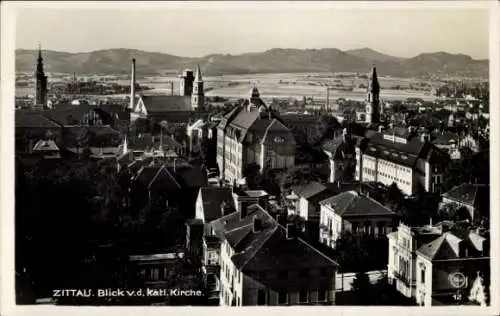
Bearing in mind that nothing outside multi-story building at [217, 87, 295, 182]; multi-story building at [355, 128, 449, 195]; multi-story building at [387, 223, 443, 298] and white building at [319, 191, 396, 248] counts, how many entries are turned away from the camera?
0

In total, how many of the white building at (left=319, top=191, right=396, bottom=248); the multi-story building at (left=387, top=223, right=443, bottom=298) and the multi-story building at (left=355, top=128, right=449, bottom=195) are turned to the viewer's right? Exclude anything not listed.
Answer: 0

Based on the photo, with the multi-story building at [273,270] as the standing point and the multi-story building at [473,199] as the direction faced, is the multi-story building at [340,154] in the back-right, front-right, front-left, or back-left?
front-left

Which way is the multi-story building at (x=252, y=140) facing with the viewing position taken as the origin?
facing the viewer and to the left of the viewer

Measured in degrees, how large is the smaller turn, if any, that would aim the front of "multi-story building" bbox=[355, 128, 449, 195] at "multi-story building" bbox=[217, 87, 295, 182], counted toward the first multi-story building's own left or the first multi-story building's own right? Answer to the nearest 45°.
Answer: approximately 45° to the first multi-story building's own right

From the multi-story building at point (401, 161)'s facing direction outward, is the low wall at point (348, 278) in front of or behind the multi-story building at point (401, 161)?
in front

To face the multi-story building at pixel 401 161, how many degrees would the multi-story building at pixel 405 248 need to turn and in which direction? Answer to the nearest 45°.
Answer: approximately 135° to its right

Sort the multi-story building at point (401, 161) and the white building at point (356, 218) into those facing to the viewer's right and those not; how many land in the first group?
0

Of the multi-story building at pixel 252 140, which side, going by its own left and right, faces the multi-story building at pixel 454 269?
left

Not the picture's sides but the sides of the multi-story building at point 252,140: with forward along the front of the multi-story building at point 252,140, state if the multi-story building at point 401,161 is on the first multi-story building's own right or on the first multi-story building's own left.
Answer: on the first multi-story building's own left

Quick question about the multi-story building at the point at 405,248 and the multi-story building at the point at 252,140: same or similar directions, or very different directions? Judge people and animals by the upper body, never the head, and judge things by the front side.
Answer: same or similar directions

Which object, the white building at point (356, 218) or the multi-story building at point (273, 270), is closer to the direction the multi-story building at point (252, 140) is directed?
the multi-story building
